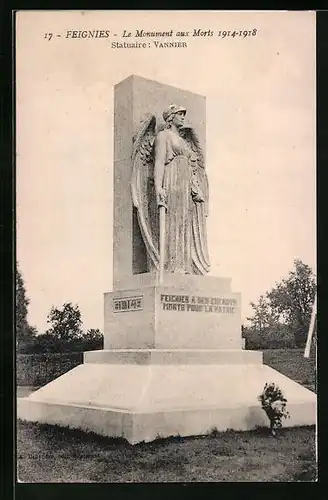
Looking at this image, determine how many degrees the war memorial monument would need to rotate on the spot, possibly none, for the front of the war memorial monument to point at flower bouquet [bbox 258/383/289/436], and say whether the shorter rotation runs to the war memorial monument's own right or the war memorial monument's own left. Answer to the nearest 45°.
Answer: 0° — it already faces it

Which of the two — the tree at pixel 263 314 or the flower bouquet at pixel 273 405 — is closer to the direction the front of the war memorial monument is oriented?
the flower bouquet

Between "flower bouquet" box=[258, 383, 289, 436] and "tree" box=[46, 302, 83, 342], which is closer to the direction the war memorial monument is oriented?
the flower bouquet

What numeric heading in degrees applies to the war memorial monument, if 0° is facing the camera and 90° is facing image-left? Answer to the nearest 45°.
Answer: approximately 315°
